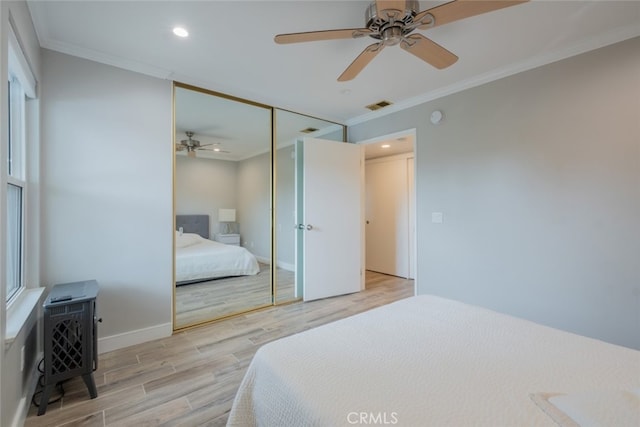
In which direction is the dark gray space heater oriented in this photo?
to the viewer's right
